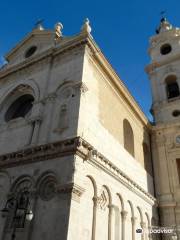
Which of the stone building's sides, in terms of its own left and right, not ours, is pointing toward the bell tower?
back

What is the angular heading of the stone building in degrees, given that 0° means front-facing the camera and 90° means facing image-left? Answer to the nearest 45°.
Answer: approximately 45°
